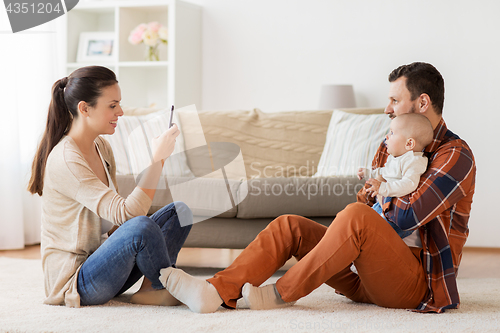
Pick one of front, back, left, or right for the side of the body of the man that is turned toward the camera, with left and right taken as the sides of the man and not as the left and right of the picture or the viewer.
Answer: left

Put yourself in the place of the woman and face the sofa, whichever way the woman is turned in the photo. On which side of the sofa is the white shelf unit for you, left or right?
left

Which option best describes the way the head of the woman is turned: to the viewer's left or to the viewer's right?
to the viewer's right

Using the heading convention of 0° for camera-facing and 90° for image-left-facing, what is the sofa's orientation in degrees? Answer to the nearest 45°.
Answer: approximately 0°

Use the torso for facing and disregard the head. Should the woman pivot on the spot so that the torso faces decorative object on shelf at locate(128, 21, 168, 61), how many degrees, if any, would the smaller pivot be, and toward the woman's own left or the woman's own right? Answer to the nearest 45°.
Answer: approximately 90° to the woman's own left

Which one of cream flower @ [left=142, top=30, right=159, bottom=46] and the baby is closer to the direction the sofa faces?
the baby

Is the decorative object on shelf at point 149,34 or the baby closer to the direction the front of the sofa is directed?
the baby

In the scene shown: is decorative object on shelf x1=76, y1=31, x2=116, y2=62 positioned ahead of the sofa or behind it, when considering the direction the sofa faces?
behind

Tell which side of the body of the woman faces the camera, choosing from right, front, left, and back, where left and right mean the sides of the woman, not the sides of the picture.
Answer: right

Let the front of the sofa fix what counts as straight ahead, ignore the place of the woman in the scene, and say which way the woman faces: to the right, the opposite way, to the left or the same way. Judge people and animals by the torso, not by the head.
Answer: to the left

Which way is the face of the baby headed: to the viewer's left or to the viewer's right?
to the viewer's left
